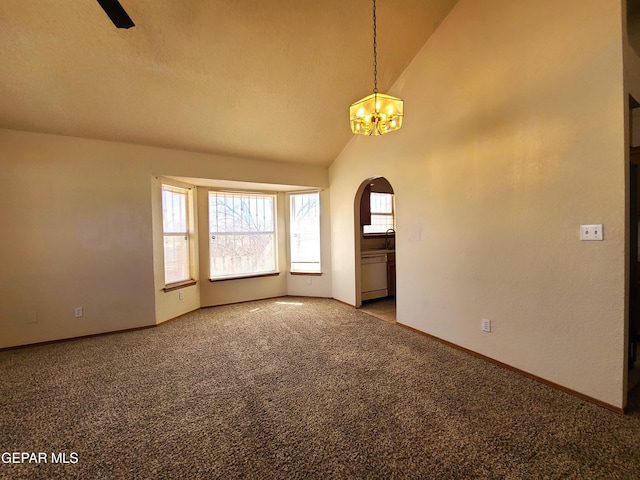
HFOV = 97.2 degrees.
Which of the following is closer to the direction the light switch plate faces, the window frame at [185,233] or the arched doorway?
the window frame

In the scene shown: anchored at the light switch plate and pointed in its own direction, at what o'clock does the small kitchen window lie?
The small kitchen window is roughly at 4 o'clock from the light switch plate.

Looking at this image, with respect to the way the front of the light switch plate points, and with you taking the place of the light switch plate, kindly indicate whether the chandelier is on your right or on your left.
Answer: on your right

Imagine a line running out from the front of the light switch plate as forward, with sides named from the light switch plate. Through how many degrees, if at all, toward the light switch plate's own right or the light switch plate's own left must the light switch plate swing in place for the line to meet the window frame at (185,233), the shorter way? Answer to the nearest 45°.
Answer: approximately 90° to the light switch plate's own right

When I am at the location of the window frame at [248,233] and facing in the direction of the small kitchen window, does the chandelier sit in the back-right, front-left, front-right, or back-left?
front-right

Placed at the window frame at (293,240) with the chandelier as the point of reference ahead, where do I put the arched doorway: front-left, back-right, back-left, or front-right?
front-left

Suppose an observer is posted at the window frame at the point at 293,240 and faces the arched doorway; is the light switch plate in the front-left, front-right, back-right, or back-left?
front-right

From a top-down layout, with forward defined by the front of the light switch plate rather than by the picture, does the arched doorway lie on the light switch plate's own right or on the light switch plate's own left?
on the light switch plate's own right

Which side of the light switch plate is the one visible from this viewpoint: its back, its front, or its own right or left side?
front

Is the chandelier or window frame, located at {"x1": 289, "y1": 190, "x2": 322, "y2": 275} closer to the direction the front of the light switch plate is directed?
the chandelier

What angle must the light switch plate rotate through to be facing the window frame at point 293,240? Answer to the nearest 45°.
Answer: approximately 90° to its right

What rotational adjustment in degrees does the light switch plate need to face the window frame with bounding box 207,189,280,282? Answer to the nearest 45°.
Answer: approximately 90° to its right
